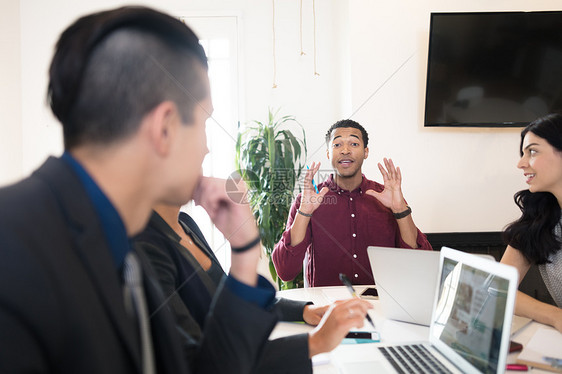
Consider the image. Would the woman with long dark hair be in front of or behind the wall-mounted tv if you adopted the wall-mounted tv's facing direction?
in front

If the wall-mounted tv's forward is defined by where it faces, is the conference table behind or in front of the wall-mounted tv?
in front

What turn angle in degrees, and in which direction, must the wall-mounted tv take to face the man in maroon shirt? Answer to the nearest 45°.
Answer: approximately 45° to its right

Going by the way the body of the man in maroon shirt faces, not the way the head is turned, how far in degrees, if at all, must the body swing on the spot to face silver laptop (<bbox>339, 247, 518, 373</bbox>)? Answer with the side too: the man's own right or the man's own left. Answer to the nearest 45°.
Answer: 0° — they already face it

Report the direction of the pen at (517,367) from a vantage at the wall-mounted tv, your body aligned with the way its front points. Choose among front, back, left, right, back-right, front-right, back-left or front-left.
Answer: front

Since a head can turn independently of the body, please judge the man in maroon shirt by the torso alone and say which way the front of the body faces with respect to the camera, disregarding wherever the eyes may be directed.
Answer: toward the camera

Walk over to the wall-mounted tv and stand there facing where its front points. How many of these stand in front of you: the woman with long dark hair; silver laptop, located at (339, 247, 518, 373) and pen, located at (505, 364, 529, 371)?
3

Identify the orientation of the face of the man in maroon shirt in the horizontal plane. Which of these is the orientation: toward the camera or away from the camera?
toward the camera

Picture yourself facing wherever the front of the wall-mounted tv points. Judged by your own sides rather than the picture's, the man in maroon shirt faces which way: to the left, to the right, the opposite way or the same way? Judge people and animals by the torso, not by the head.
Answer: the same way

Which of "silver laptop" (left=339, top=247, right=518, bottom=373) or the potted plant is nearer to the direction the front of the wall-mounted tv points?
the silver laptop

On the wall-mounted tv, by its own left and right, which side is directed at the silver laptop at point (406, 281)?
front

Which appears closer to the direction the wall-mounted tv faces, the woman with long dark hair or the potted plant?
the woman with long dark hair

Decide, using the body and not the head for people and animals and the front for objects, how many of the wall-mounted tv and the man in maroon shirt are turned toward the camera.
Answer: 2

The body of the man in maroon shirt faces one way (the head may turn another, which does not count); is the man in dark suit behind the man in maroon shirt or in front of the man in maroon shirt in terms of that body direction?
in front

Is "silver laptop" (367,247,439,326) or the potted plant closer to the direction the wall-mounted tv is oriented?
the silver laptop
